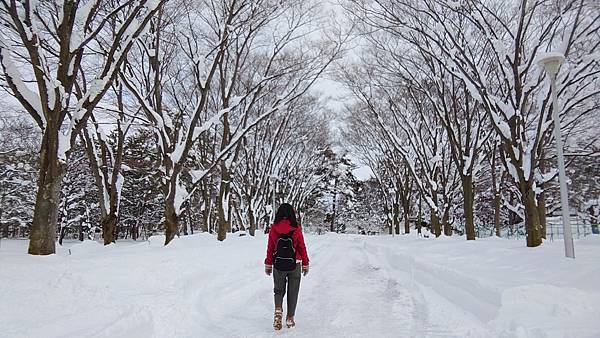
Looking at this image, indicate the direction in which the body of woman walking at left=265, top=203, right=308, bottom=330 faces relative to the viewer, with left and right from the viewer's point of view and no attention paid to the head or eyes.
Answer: facing away from the viewer

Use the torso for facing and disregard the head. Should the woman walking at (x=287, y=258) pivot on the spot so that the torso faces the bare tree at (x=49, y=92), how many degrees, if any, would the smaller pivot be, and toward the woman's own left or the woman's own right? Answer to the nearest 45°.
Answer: approximately 90° to the woman's own left

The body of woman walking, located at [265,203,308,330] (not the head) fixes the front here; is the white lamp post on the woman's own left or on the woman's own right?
on the woman's own right
